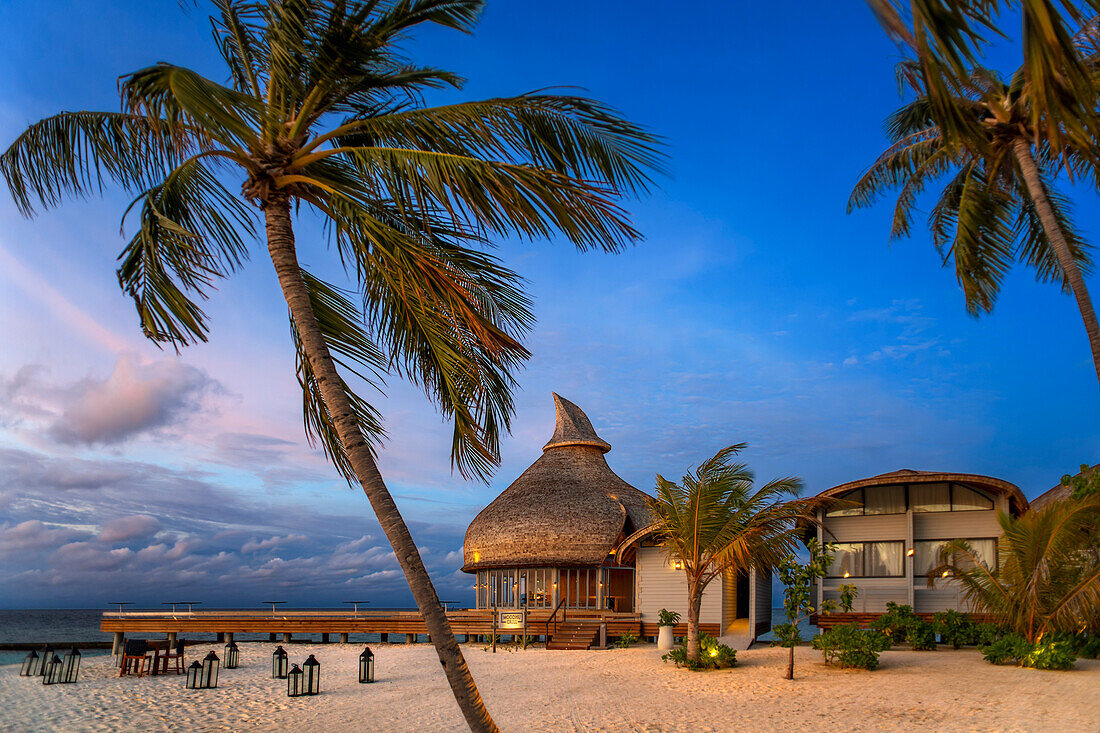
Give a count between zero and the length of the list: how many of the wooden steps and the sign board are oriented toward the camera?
2

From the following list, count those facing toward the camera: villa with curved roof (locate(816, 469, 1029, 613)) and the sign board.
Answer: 2

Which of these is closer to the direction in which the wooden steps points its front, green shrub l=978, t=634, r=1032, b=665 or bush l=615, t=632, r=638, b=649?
the green shrub

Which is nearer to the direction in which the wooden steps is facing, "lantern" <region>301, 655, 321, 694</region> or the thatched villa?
the lantern

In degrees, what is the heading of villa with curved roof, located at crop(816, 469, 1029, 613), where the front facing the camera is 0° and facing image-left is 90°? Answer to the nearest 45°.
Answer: approximately 0°

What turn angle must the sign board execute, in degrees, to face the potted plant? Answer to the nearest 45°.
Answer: approximately 45° to its left
